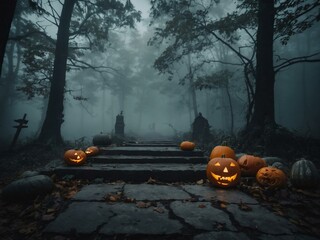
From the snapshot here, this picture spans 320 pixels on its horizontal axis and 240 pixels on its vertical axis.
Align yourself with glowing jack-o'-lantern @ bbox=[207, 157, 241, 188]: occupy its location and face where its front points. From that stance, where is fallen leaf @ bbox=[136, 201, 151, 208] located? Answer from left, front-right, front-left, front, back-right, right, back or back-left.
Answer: front-right

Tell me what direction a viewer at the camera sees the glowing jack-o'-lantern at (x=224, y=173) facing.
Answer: facing the viewer

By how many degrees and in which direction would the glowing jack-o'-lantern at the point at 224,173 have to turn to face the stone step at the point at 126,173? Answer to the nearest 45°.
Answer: approximately 90° to its right

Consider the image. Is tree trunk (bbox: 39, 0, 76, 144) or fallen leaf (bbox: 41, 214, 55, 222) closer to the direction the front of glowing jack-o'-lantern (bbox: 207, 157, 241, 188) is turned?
the fallen leaf

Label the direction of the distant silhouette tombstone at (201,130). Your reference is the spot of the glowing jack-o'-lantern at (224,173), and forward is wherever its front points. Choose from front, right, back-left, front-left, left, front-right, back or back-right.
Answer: back

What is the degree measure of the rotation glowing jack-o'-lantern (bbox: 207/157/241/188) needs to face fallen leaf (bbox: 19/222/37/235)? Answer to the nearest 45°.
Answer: approximately 45° to its right

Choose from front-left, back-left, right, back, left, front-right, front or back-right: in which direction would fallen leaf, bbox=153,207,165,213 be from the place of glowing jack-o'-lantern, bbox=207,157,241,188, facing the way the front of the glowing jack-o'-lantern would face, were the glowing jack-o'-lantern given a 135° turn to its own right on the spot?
left

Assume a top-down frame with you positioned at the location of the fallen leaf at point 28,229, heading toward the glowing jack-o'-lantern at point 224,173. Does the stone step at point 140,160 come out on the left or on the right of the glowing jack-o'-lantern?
left

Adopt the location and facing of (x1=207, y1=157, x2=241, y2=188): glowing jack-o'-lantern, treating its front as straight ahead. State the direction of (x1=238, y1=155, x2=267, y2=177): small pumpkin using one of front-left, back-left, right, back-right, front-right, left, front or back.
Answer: back-left

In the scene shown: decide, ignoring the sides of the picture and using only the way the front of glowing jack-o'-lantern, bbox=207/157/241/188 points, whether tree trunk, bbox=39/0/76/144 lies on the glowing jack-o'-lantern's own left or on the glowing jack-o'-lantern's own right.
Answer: on the glowing jack-o'-lantern's own right

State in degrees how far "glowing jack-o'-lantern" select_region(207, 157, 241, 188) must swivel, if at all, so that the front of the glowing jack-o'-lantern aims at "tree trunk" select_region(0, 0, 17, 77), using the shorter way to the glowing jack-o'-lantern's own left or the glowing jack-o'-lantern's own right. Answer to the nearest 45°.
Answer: approximately 45° to the glowing jack-o'-lantern's own right

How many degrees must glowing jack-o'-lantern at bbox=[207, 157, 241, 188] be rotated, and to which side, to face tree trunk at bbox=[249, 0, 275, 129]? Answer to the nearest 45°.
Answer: approximately 180°

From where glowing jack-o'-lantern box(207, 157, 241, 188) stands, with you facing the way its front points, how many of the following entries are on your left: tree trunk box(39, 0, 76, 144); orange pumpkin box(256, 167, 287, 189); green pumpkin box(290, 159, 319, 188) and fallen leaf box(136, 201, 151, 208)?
2

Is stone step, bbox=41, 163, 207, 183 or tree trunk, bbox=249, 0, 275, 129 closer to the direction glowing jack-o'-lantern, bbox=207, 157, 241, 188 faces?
the stone step

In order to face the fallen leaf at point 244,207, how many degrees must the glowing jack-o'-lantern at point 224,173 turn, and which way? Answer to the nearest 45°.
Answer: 0° — it already faces it

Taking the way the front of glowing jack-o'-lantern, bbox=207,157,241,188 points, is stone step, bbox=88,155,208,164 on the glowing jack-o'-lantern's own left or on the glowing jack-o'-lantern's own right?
on the glowing jack-o'-lantern's own right
